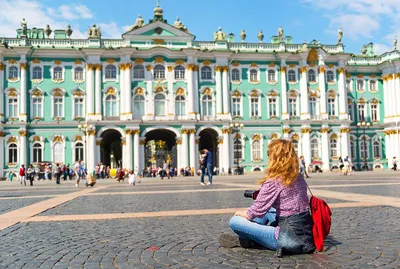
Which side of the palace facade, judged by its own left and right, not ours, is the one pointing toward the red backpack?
front

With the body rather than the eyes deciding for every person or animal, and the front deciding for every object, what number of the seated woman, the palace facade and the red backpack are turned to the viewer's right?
1

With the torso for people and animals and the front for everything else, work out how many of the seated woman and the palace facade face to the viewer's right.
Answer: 0

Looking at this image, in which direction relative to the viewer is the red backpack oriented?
to the viewer's right

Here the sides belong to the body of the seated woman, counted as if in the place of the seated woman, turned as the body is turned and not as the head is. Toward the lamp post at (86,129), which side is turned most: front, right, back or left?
front

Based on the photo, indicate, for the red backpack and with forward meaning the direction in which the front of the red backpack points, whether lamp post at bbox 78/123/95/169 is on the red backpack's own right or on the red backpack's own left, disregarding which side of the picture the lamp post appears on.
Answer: on the red backpack's own left

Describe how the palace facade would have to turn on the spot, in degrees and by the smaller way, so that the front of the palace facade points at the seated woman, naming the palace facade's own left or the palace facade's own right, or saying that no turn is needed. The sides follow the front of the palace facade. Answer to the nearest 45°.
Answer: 0° — it already faces them

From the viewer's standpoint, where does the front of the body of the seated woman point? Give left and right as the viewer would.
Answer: facing away from the viewer and to the left of the viewer
